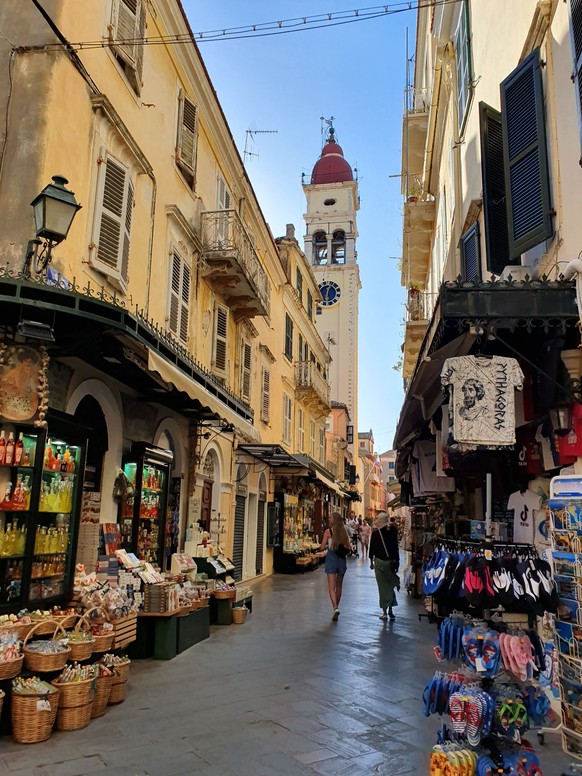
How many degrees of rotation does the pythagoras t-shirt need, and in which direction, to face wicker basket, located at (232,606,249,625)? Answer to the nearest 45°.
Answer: approximately 135° to its right

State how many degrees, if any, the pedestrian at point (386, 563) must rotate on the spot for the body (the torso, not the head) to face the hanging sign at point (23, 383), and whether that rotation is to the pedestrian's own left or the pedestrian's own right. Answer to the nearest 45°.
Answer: approximately 135° to the pedestrian's own left

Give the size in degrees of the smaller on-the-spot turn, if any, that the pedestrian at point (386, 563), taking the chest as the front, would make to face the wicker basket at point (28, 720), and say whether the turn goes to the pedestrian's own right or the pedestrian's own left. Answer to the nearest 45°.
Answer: approximately 180°

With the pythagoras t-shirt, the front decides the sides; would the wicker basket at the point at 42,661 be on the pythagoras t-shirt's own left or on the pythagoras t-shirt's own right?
on the pythagoras t-shirt's own right

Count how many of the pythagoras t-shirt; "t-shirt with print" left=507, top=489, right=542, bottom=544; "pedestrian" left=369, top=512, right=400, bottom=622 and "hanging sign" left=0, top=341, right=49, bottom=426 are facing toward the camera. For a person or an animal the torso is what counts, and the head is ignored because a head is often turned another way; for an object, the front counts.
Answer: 3

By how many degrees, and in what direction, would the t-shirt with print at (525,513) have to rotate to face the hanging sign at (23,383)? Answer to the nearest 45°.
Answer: approximately 45° to its right

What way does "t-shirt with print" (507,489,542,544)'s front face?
toward the camera

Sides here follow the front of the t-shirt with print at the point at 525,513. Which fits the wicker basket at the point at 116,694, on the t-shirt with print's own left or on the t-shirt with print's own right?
on the t-shirt with print's own right

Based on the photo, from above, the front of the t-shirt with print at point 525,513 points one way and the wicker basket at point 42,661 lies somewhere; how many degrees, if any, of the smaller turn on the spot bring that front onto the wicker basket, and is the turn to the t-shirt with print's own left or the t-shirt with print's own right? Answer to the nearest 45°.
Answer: approximately 45° to the t-shirt with print's own right

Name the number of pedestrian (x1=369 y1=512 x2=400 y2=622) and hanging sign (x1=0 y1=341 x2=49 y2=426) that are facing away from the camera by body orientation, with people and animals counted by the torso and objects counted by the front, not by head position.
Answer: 1

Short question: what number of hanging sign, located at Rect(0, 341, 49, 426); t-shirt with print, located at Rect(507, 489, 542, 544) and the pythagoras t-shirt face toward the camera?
3

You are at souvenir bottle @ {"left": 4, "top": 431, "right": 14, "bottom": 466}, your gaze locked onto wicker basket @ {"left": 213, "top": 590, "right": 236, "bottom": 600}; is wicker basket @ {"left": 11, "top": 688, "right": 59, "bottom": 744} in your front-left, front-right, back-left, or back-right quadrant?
back-right

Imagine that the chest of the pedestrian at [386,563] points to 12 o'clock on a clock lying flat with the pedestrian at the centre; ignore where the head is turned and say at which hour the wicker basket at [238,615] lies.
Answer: The wicker basket is roughly at 8 o'clock from the pedestrian.

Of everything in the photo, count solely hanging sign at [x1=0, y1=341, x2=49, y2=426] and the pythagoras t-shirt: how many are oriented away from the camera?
0

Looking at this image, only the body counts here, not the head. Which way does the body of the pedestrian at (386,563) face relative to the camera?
away from the camera

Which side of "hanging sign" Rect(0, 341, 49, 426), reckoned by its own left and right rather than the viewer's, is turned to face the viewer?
front

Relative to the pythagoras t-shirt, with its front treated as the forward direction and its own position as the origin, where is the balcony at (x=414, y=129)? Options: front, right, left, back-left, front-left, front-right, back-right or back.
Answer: back
